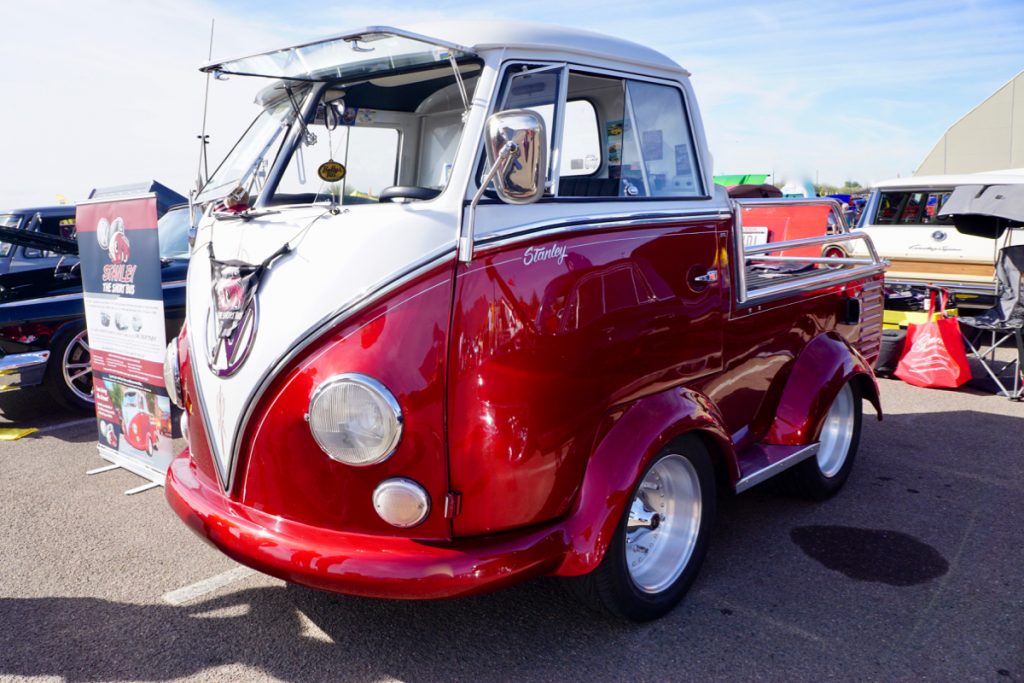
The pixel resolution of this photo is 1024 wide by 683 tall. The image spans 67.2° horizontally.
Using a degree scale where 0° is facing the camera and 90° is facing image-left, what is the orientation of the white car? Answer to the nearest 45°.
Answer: approximately 270°

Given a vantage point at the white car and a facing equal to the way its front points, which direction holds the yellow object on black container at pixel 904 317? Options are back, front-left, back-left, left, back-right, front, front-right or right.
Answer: right

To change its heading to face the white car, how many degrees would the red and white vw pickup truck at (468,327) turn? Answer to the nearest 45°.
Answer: approximately 180°

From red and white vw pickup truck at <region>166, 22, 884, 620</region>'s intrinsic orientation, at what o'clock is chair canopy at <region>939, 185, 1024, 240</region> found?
The chair canopy is roughly at 6 o'clock from the red and white vw pickup truck.

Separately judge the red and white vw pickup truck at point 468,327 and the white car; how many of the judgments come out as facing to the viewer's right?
1

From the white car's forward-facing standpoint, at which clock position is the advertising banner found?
The advertising banner is roughly at 4 o'clock from the white car.

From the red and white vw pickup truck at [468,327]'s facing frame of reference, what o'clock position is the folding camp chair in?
The folding camp chair is roughly at 6 o'clock from the red and white vw pickup truck.

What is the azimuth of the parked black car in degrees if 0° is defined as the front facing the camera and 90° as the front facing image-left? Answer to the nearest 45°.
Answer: approximately 45°

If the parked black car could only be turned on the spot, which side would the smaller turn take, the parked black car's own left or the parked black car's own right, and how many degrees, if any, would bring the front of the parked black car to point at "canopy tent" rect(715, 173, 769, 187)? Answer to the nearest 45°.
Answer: approximately 180°
